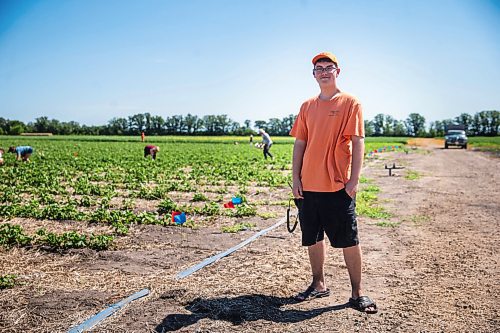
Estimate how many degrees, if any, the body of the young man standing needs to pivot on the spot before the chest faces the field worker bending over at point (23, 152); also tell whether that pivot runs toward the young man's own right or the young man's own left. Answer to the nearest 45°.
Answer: approximately 135° to the young man's own right

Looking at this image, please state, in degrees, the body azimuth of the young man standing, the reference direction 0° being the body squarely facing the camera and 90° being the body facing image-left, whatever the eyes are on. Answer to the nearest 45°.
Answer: approximately 0°
